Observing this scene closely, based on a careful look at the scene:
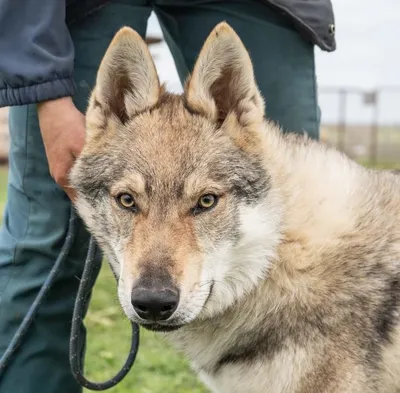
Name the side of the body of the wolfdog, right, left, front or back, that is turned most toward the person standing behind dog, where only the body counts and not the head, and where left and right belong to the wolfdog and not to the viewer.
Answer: right

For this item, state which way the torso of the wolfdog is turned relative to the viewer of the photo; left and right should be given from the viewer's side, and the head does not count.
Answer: facing the viewer and to the left of the viewer
